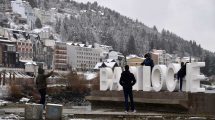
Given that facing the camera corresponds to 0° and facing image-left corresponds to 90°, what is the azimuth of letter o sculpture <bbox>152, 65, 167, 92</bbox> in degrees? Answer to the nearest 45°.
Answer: approximately 45°

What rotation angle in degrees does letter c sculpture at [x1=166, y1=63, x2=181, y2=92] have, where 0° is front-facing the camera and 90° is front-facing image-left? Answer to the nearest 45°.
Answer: approximately 45°
